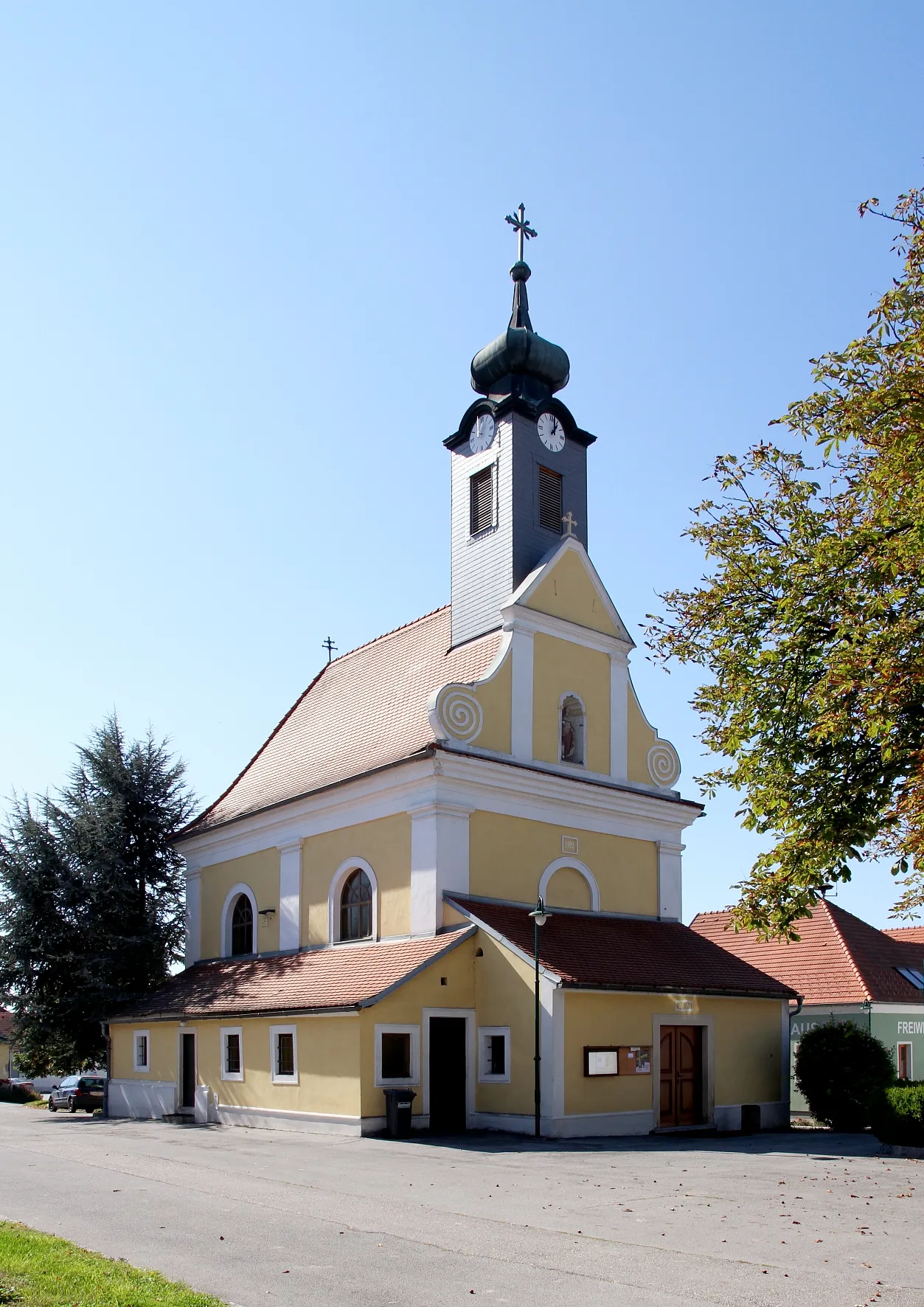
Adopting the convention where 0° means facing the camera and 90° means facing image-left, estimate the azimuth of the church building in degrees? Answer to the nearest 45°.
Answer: approximately 315°

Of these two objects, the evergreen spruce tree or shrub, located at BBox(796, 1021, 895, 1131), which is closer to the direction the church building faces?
the shrub

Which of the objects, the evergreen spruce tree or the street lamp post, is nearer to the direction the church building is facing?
the street lamp post

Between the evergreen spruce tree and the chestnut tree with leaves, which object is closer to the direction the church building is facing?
the chestnut tree with leaves

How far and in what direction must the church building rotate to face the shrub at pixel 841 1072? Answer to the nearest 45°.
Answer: approximately 45° to its left

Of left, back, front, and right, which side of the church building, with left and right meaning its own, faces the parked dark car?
back

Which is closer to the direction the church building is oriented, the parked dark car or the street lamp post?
the street lamp post

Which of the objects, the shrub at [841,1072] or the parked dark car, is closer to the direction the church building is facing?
the shrub

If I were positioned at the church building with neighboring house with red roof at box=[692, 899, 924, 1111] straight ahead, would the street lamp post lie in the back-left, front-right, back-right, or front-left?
back-right

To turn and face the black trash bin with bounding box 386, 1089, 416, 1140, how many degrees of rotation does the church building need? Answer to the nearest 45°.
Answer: approximately 45° to its right

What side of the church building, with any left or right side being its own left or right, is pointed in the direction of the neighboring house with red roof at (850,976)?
left
